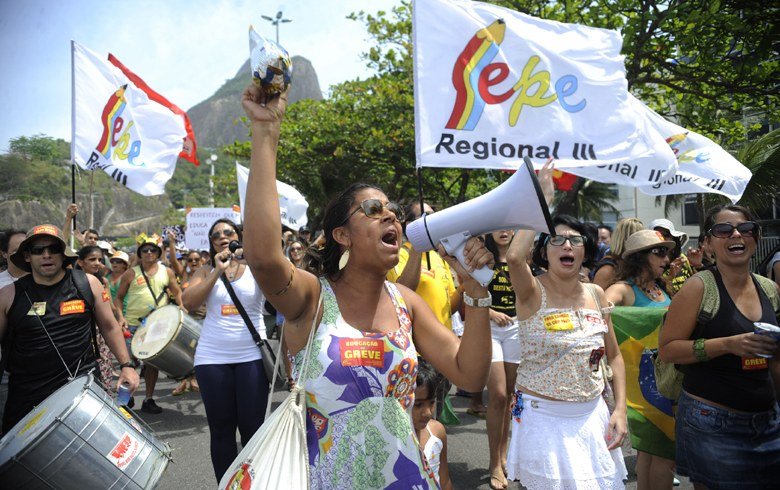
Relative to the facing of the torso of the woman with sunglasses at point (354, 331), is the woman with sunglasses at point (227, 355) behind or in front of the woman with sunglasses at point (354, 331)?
behind

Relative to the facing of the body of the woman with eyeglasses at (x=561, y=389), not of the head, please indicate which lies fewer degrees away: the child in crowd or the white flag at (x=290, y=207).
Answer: the child in crowd

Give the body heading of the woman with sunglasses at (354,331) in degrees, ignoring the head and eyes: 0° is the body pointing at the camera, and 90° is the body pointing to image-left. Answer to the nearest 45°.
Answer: approximately 315°

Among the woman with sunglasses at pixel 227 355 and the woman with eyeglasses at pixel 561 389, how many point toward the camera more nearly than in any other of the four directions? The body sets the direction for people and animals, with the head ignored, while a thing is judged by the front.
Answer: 2

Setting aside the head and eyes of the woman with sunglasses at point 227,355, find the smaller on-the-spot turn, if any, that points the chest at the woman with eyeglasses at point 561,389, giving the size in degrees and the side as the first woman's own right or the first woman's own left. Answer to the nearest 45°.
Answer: approximately 45° to the first woman's own left

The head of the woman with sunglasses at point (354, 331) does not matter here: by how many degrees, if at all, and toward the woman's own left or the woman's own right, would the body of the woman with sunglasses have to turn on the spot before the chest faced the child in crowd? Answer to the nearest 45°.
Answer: approximately 135° to the woman's own left

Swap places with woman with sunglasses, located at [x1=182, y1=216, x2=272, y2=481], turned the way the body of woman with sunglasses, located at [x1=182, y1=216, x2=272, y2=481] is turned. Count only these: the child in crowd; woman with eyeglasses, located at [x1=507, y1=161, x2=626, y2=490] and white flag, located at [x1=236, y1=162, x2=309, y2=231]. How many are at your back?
1

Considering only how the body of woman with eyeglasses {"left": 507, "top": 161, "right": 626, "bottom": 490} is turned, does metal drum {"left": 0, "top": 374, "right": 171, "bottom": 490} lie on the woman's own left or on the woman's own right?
on the woman's own right

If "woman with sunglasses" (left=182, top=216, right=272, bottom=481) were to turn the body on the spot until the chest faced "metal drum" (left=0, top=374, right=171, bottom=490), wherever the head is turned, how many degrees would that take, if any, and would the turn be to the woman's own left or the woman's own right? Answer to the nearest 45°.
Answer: approximately 45° to the woman's own right

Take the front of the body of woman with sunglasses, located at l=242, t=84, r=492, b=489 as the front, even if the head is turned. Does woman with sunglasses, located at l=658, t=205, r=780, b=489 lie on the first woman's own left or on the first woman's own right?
on the first woman's own left

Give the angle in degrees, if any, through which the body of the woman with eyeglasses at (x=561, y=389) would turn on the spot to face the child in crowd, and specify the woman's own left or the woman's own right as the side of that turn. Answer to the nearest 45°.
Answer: approximately 90° to the woman's own right

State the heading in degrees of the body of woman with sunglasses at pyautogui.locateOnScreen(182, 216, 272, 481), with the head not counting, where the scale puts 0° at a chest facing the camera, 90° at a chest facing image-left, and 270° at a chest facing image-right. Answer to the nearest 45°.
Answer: approximately 0°
